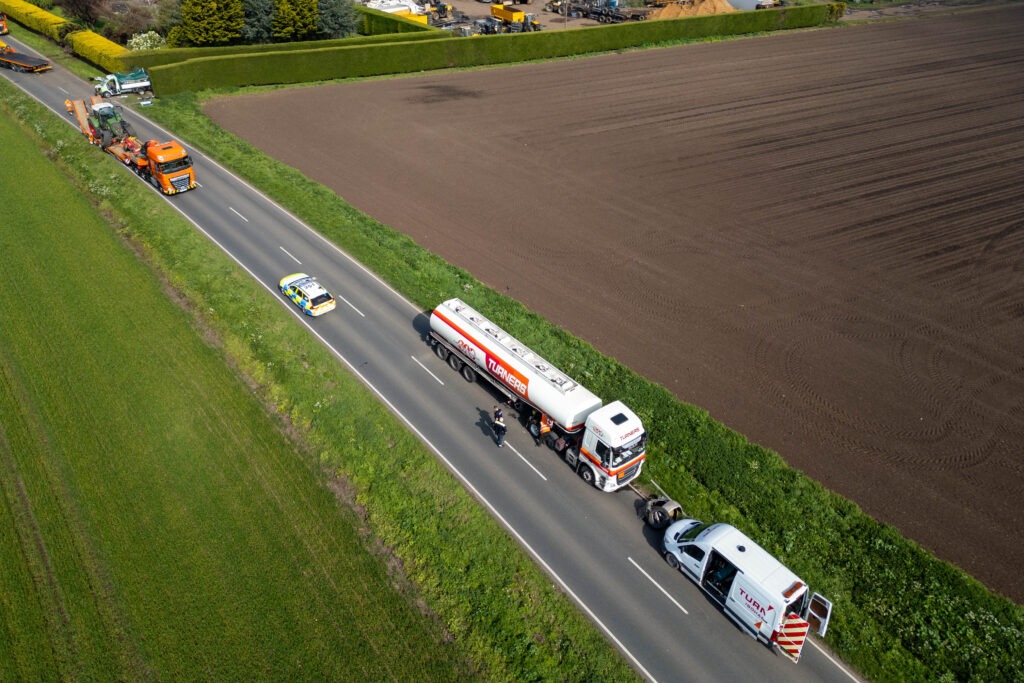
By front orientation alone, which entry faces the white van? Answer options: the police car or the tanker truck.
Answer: the tanker truck

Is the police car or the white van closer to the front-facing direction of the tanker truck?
the white van

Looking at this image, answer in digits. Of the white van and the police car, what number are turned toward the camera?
0

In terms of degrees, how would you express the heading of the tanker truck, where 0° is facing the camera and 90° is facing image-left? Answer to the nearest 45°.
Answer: approximately 315°

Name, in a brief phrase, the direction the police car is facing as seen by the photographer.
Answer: facing away from the viewer and to the left of the viewer

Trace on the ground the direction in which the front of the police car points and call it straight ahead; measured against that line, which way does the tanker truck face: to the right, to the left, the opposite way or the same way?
the opposite way

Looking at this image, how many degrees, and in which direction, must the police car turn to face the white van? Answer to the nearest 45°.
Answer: approximately 180°

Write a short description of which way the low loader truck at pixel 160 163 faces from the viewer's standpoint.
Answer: facing the viewer and to the right of the viewer

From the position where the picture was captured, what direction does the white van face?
facing away from the viewer and to the left of the viewer

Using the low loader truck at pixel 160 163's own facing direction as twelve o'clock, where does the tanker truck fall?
The tanker truck is roughly at 1 o'clock from the low loader truck.

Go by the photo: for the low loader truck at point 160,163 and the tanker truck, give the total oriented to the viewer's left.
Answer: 0

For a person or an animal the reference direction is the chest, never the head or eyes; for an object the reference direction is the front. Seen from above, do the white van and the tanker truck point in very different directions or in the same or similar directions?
very different directions

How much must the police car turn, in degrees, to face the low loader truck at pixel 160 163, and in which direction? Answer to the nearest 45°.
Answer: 0° — it already faces it

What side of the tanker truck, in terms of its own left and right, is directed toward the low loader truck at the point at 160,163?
back

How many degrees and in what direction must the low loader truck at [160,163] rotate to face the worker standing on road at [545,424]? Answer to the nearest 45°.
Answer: approximately 45° to its right

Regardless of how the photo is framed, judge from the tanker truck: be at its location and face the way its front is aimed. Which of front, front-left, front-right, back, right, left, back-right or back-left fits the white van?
front

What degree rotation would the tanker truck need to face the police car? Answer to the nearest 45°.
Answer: approximately 180°

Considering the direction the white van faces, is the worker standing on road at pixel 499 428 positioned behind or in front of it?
in front
